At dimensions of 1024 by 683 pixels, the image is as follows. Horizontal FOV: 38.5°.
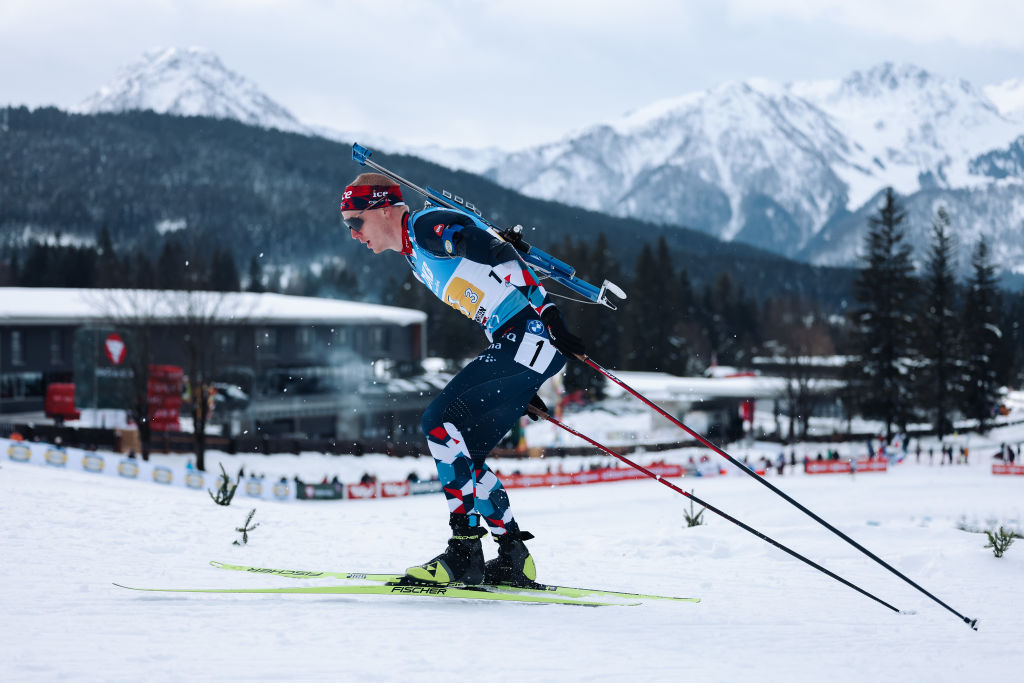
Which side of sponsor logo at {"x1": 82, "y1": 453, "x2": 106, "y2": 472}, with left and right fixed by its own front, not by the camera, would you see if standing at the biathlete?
front

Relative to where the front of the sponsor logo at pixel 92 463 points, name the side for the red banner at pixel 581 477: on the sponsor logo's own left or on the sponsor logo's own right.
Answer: on the sponsor logo's own left

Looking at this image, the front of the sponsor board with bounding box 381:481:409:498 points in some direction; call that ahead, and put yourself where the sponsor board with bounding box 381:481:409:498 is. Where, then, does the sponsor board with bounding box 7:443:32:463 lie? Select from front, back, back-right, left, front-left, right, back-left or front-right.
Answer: front-right

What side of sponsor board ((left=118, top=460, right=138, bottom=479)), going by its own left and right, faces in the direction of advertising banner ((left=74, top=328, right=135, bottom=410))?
back

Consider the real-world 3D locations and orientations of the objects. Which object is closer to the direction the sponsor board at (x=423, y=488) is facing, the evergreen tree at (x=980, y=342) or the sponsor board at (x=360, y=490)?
the sponsor board

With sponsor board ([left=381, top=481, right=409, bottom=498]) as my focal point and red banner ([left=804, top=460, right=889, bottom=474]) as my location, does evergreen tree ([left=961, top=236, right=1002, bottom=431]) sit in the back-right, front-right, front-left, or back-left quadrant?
back-right

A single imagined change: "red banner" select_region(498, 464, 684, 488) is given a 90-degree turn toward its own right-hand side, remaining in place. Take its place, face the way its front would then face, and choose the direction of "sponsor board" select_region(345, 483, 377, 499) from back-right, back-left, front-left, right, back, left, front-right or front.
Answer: front-left

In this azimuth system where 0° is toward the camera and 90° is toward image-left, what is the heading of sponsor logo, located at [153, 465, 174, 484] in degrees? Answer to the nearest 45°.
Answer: approximately 0°

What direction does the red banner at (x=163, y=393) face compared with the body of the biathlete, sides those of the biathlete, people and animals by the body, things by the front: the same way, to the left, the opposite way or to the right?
to the left

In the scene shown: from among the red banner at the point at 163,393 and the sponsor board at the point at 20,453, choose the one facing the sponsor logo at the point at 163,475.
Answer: the red banner
